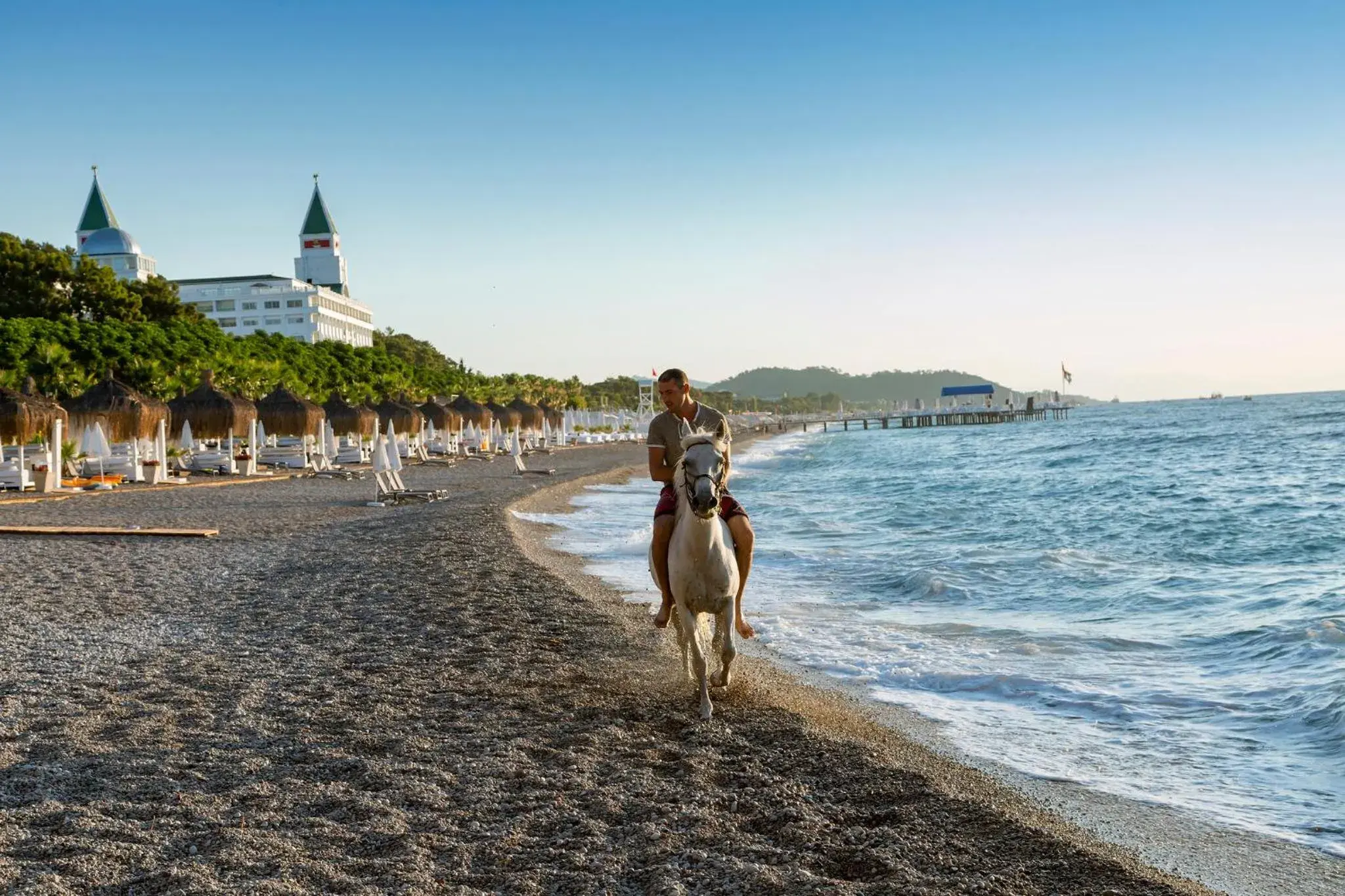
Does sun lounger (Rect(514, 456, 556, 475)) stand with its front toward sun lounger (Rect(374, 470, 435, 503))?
no

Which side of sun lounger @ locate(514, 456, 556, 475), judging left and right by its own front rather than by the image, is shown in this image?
right

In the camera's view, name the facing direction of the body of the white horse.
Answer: toward the camera

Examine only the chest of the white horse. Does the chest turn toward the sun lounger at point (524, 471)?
no

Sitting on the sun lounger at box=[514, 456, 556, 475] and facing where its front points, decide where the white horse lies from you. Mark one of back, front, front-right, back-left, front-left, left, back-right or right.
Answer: right

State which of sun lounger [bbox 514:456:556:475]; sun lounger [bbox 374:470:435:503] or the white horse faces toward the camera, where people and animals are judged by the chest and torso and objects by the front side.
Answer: the white horse

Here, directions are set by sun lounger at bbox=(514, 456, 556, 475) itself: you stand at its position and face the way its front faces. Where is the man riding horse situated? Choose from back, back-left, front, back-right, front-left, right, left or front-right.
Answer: right

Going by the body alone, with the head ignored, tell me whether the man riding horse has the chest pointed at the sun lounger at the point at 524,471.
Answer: no

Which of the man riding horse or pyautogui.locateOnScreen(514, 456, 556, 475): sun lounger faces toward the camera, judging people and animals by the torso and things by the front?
the man riding horse

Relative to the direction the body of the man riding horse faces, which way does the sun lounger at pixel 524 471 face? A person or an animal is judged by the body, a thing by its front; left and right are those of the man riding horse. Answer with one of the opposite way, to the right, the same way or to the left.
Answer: to the left

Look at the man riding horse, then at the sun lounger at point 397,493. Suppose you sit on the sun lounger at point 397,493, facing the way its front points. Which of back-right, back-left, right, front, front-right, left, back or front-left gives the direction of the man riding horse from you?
right

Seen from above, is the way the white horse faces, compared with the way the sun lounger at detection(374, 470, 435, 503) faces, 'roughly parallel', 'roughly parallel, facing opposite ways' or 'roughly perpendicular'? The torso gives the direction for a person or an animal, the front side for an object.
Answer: roughly perpendicular

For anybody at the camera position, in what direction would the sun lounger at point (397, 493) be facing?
facing to the right of the viewer

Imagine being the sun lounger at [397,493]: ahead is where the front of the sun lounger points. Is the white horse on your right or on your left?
on your right

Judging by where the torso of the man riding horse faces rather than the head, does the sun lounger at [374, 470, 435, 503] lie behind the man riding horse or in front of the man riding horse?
behind

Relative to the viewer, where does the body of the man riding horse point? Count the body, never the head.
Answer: toward the camera
